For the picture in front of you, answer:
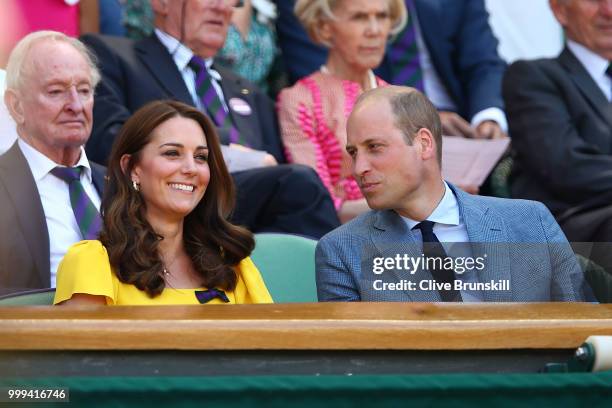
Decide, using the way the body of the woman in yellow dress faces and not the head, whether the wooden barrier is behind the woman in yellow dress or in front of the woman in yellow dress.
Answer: in front

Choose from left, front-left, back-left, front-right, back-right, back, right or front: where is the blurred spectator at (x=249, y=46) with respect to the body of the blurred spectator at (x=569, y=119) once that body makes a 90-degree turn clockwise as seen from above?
front-right

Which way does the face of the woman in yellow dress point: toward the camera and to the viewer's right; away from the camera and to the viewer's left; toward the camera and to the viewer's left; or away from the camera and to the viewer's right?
toward the camera and to the viewer's right

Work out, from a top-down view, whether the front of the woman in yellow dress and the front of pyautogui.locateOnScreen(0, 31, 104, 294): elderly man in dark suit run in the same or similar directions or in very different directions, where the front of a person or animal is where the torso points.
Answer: same or similar directions

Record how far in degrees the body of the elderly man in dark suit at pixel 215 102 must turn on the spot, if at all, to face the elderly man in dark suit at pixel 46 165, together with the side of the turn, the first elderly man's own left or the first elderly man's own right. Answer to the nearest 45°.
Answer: approximately 90° to the first elderly man's own right

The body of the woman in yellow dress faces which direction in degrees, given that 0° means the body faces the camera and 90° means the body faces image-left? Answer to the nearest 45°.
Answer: approximately 315°

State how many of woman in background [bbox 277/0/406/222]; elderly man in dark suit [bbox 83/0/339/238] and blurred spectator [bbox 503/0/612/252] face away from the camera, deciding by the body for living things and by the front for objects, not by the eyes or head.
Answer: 0

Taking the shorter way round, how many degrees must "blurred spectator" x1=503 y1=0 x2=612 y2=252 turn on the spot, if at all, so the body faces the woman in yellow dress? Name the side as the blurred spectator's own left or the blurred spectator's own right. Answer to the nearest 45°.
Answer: approximately 90° to the blurred spectator's own right

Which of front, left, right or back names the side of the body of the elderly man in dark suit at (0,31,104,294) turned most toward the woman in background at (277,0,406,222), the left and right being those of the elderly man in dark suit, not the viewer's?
left

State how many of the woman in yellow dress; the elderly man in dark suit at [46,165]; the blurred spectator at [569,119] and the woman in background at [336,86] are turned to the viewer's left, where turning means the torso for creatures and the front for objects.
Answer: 0

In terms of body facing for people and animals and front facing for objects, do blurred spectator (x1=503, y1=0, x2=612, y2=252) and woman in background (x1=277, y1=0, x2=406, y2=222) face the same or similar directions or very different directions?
same or similar directions

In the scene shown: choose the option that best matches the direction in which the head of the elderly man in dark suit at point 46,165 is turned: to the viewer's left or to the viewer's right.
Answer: to the viewer's right

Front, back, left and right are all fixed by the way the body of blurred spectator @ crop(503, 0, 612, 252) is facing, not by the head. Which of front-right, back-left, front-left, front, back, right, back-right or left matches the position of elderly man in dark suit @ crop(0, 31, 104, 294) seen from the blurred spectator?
right

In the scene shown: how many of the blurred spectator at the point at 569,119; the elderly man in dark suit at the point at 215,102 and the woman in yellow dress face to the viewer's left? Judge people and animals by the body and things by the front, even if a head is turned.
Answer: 0
